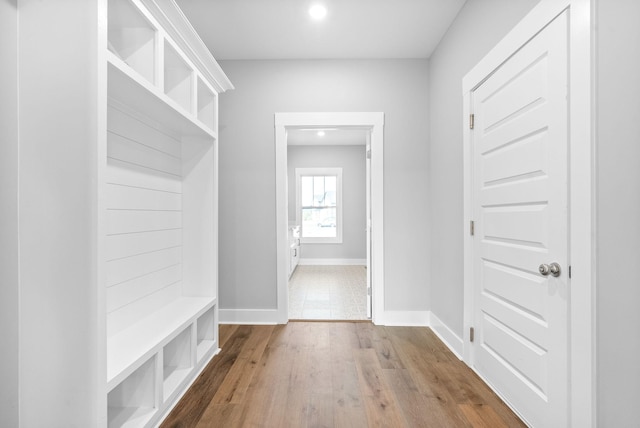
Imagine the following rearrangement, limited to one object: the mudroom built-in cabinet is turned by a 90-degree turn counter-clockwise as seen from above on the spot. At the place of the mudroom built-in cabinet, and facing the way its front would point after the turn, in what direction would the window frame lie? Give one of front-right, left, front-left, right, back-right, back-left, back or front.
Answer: front

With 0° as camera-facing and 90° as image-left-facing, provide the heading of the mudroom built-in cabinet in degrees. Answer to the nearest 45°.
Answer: approximately 315°

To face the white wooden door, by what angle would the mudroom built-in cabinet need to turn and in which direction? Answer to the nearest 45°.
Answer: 0° — it already faces it
